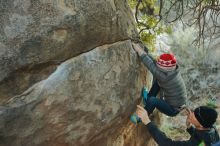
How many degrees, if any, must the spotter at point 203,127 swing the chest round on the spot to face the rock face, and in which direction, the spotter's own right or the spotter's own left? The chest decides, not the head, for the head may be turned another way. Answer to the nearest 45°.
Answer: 0° — they already face it

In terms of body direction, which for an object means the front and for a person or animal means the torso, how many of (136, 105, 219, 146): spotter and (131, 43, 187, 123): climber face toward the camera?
0

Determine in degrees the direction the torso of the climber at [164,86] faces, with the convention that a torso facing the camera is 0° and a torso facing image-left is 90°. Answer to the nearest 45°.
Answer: approximately 135°

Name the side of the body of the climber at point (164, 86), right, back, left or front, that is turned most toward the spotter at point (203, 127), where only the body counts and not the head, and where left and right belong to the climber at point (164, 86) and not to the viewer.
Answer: back

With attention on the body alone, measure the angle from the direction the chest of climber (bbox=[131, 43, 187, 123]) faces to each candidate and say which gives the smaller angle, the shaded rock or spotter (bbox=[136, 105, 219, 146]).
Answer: the shaded rock

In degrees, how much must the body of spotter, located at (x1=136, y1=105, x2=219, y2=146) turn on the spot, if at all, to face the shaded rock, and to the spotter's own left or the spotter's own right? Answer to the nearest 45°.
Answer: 0° — they already face it

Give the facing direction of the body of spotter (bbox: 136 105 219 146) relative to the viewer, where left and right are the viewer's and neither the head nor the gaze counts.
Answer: facing to the left of the viewer
